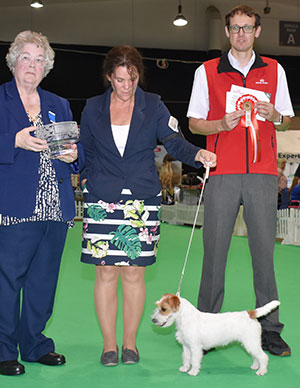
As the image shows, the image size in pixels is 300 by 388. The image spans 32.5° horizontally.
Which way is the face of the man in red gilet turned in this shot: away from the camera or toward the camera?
toward the camera

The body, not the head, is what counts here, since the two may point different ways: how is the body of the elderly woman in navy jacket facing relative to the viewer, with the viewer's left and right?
facing the viewer and to the right of the viewer

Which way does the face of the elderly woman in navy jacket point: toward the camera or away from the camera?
toward the camera

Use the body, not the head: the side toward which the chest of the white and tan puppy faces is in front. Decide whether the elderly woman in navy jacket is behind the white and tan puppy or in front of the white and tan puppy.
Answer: in front

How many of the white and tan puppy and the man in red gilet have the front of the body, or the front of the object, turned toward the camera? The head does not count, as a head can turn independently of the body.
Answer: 1

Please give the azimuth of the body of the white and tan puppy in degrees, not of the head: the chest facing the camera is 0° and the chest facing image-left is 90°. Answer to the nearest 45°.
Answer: approximately 90°

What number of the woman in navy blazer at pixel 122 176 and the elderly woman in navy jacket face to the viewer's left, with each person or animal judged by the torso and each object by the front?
0

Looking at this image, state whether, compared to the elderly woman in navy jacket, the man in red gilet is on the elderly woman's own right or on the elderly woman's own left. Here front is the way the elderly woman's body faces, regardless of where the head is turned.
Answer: on the elderly woman's own left

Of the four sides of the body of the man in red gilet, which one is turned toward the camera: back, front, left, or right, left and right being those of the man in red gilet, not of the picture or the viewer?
front

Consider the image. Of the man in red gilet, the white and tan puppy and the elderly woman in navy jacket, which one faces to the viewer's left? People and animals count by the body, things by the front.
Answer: the white and tan puppy

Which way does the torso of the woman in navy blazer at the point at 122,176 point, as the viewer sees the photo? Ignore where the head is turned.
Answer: toward the camera

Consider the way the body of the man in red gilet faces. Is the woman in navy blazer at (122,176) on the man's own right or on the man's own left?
on the man's own right

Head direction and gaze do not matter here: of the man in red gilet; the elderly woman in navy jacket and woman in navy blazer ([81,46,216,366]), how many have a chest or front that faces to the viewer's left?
0

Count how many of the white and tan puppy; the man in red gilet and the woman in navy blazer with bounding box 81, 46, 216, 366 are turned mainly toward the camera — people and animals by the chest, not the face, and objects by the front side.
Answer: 2
